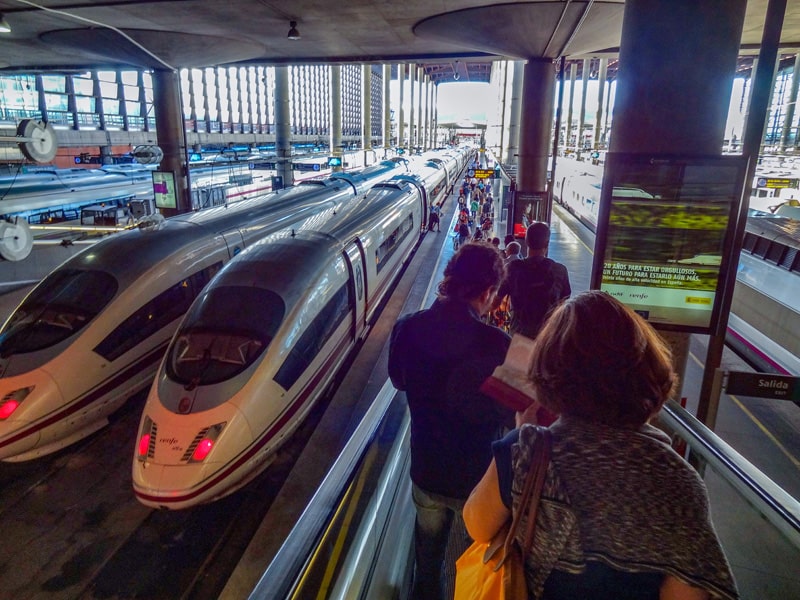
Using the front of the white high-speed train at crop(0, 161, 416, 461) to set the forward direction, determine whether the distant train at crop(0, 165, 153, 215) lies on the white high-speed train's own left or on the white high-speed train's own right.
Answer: on the white high-speed train's own right

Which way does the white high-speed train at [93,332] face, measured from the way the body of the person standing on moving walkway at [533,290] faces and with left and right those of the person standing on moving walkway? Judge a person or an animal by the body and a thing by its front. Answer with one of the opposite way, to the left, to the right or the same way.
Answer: the opposite way

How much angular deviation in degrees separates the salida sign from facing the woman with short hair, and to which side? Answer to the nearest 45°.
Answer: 0° — it already faces them

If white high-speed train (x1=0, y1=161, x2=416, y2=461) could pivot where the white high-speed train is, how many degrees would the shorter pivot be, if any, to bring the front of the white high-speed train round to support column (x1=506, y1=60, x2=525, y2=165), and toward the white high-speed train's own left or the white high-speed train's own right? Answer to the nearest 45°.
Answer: approximately 180°

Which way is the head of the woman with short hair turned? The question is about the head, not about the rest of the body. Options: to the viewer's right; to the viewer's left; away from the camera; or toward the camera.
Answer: away from the camera

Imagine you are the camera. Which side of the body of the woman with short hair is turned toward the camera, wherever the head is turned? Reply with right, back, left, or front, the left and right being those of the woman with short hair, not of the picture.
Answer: back

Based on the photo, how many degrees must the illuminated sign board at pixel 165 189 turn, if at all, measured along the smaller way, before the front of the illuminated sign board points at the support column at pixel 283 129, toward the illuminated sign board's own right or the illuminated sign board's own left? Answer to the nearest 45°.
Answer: approximately 135° to the illuminated sign board's own left

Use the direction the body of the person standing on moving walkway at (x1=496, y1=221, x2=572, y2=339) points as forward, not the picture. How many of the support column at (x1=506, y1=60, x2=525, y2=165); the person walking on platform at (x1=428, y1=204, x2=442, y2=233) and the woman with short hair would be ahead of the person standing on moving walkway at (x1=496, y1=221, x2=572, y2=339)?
2

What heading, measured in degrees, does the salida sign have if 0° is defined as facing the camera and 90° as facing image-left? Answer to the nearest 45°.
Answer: approximately 0°

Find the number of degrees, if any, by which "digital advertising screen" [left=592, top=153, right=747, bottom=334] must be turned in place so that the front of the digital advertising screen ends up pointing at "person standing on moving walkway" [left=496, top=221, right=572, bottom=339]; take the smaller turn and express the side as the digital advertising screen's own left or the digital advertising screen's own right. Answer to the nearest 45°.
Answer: approximately 90° to the digital advertising screen's own right

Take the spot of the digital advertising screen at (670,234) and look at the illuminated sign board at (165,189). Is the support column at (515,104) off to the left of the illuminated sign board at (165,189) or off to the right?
right

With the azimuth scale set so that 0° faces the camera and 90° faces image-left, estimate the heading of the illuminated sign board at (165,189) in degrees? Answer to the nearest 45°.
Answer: approximately 0°

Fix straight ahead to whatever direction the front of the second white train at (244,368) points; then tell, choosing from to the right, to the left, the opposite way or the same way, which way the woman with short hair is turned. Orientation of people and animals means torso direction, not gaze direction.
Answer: the opposite way

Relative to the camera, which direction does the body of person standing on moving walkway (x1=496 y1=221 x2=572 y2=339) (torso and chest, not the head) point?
away from the camera
